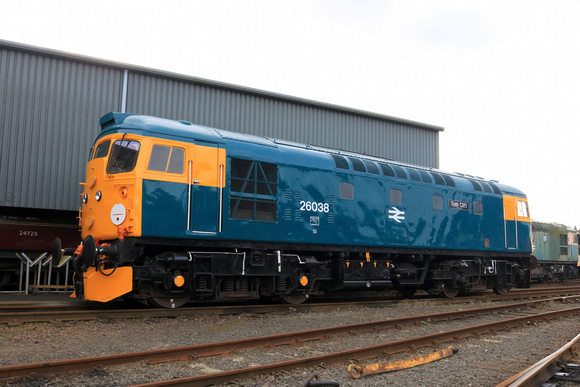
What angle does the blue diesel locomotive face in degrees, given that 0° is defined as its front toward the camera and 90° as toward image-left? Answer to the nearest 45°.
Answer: approximately 45°

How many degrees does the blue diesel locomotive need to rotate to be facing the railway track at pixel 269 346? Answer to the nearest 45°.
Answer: approximately 45° to its left

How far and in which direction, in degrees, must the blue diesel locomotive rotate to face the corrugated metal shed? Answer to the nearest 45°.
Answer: approximately 90° to its right

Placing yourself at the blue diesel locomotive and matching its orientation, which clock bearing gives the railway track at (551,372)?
The railway track is roughly at 9 o'clock from the blue diesel locomotive.
